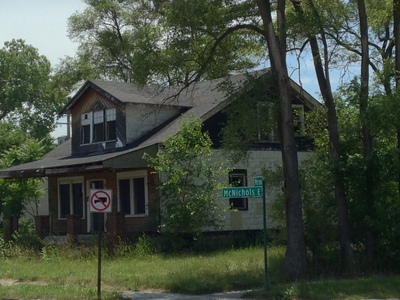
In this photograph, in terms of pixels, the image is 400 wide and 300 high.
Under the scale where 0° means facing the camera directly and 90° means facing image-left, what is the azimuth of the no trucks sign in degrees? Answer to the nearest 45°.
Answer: approximately 0°

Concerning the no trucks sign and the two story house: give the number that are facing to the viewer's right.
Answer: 0

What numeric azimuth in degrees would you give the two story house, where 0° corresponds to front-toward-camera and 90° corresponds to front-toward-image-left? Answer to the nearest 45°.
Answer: approximately 45°

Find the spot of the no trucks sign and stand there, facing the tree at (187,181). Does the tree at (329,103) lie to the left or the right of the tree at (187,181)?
right

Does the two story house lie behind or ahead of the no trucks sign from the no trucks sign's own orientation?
behind

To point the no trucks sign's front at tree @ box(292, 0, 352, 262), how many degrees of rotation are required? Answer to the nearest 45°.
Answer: approximately 90° to its left
